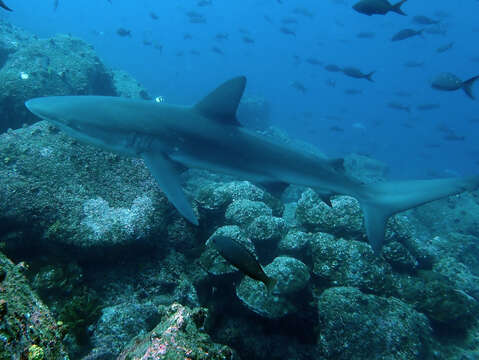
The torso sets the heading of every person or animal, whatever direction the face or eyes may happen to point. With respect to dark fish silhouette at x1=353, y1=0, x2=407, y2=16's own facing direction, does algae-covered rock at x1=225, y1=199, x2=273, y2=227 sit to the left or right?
on its left

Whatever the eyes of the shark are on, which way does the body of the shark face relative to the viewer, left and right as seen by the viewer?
facing to the left of the viewer

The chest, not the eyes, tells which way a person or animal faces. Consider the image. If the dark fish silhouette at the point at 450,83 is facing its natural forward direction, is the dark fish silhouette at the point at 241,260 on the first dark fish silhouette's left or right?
on its left

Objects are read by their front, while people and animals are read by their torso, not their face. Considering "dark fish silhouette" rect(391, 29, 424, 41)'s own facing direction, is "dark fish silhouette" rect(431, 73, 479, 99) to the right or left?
on its left

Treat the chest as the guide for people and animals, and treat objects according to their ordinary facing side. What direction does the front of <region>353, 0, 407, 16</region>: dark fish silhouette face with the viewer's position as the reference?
facing to the left of the viewer

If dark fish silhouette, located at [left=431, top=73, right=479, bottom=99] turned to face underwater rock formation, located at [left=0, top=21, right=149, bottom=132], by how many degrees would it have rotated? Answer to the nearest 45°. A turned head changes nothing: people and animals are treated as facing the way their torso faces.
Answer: approximately 45° to its left

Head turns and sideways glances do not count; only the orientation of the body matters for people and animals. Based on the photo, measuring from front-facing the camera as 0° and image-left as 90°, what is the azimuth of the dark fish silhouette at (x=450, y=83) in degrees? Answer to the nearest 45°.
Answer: approximately 90°

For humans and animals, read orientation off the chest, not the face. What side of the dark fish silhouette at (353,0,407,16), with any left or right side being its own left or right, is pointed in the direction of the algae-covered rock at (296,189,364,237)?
left

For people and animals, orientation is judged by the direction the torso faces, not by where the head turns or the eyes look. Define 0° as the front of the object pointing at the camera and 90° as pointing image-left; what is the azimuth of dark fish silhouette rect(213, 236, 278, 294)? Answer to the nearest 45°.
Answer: approximately 90°

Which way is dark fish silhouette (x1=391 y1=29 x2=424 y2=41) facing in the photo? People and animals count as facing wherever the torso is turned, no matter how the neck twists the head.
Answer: to the viewer's left

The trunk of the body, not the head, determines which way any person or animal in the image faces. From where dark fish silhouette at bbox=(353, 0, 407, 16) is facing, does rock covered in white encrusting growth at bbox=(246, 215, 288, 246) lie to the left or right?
on its left
